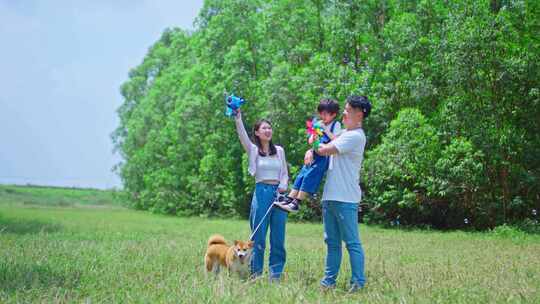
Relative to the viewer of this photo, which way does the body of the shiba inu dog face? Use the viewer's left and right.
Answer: facing the viewer and to the right of the viewer

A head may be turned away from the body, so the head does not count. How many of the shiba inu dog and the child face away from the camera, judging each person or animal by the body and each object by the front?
0

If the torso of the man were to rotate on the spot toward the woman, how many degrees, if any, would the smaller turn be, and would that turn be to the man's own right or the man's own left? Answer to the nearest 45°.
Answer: approximately 90° to the man's own right

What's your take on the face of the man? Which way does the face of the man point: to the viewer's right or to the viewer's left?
to the viewer's left

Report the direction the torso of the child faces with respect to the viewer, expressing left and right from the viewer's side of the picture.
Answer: facing the viewer and to the left of the viewer

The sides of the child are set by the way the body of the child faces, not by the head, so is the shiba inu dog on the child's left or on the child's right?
on the child's right

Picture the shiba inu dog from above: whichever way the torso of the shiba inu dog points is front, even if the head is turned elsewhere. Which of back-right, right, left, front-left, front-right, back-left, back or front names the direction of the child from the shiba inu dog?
front
